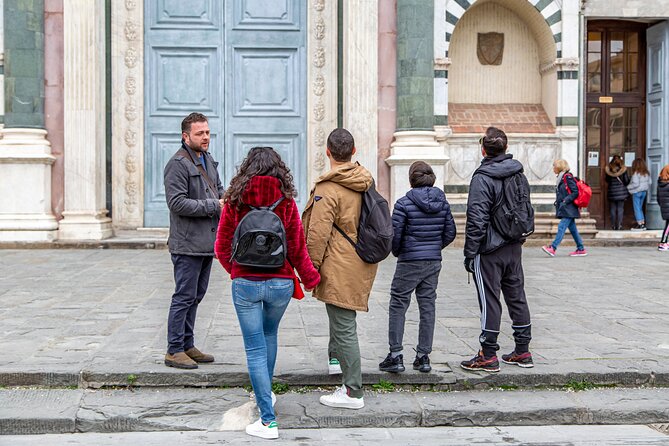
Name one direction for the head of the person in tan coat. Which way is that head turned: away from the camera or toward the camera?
away from the camera

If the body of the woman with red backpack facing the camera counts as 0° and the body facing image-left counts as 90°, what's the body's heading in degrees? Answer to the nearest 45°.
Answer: approximately 90°

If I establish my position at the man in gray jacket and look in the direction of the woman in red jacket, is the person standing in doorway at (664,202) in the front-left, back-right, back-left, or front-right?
back-left

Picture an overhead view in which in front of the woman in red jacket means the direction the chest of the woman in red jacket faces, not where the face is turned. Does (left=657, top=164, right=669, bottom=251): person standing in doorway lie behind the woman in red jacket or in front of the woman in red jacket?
in front

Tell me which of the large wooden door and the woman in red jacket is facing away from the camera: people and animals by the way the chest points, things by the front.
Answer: the woman in red jacket

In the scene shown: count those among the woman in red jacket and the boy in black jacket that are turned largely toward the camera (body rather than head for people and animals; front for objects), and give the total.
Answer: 0

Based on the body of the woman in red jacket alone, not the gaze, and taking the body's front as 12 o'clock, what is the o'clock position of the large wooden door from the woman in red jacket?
The large wooden door is roughly at 12 o'clock from the woman in red jacket.

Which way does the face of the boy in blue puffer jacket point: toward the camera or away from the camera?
away from the camera

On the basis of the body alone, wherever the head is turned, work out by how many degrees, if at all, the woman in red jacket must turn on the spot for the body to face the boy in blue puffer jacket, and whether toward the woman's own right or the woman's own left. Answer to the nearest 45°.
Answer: approximately 45° to the woman's own right

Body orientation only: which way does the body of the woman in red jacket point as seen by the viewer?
away from the camera
